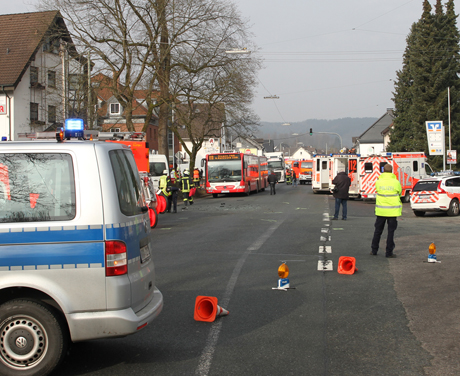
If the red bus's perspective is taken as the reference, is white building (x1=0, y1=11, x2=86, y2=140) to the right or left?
on its right

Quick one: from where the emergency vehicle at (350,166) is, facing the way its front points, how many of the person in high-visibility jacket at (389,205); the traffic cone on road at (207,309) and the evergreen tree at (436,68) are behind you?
2

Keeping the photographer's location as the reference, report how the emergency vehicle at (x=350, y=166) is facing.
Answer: facing away from the viewer

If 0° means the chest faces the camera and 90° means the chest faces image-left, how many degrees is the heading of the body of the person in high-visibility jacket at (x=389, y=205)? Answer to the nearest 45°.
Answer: approximately 180°

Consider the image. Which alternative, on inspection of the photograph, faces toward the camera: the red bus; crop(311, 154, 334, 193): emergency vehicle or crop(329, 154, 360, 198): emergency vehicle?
the red bus

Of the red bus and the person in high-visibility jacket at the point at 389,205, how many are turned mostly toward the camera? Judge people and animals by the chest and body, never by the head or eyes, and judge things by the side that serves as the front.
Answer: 1

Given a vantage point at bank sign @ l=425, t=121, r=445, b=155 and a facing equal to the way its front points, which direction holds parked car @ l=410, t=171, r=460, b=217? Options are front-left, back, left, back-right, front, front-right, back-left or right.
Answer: front

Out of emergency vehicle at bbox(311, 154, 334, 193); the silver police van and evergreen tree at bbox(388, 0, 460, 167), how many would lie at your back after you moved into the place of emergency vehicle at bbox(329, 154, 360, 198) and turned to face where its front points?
1

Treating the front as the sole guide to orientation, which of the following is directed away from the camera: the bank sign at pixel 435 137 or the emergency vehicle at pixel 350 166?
the emergency vehicle

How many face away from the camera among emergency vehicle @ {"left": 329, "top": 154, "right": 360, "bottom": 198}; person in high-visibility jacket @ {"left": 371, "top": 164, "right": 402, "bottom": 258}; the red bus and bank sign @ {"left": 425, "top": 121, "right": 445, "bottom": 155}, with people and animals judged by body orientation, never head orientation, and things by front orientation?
2

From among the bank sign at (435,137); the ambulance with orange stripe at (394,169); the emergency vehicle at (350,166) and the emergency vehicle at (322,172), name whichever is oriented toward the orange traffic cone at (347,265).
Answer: the bank sign

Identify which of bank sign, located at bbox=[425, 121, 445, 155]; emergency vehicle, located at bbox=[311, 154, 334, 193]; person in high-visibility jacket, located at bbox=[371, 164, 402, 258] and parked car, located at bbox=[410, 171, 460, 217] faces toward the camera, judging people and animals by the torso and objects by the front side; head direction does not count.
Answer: the bank sign

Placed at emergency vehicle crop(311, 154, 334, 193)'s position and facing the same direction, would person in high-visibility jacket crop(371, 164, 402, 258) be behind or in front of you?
behind

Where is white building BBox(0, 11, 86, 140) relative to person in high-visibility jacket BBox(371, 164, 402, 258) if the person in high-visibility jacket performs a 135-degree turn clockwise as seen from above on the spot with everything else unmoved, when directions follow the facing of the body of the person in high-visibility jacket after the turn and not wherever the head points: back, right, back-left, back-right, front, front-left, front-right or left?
back

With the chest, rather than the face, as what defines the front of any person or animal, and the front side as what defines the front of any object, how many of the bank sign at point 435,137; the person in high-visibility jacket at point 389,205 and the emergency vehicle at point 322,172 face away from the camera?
2

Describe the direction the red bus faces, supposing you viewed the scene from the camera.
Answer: facing the viewer

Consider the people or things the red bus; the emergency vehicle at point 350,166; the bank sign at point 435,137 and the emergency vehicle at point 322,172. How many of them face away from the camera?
2
